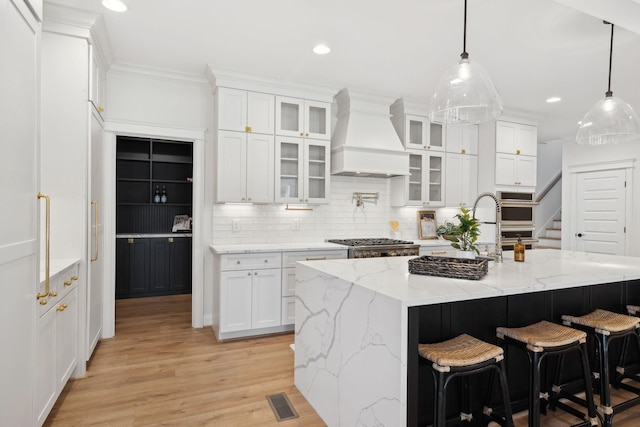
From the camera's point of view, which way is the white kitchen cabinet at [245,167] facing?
toward the camera

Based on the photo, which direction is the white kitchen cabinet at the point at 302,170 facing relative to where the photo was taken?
toward the camera

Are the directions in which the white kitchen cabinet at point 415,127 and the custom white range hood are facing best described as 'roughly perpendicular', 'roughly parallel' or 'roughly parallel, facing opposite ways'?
roughly parallel

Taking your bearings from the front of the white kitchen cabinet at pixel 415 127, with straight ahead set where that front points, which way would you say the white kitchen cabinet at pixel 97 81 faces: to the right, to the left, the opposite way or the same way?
to the left

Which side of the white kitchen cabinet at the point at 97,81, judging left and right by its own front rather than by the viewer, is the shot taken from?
right

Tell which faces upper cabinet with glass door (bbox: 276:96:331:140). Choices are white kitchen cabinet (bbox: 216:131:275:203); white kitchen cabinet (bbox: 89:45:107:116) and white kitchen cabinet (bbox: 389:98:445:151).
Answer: white kitchen cabinet (bbox: 89:45:107:116)

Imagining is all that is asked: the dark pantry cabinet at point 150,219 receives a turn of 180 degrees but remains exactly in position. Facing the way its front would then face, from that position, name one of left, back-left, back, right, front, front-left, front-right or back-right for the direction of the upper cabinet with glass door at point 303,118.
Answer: back-right

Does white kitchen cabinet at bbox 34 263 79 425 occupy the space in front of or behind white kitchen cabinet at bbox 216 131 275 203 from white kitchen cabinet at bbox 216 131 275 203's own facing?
in front

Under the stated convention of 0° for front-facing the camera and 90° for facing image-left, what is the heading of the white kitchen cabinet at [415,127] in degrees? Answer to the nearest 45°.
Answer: approximately 315°

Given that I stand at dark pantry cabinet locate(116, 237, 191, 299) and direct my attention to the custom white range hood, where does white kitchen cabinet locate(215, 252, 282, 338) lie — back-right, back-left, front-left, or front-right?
front-right

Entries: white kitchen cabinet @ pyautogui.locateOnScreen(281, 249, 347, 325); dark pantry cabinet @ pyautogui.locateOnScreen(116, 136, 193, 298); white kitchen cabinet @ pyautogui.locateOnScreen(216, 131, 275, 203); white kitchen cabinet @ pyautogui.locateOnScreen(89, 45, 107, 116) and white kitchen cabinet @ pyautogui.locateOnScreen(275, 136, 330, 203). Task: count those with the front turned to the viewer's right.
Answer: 1

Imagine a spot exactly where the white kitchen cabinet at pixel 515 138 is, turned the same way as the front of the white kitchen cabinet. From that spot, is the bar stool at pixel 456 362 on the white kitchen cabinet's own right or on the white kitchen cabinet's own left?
on the white kitchen cabinet's own right

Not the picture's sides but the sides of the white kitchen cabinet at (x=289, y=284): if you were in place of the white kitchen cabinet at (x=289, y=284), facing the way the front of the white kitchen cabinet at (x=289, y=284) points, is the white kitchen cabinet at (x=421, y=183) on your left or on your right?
on your left

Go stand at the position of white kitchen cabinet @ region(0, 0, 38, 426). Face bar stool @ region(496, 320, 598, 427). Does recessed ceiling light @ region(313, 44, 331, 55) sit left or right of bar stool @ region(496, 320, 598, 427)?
left

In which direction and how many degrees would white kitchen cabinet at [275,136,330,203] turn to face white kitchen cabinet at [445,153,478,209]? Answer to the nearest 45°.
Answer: approximately 90° to its left

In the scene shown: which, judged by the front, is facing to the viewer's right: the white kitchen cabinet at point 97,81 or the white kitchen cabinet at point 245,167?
the white kitchen cabinet at point 97,81

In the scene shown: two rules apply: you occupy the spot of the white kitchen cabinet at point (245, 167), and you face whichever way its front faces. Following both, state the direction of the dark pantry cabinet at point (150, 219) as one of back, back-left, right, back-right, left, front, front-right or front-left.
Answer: back-right

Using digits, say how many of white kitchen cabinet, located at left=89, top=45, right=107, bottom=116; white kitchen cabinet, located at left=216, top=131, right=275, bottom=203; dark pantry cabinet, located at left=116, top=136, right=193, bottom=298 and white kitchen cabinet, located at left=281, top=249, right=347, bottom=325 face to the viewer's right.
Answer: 1

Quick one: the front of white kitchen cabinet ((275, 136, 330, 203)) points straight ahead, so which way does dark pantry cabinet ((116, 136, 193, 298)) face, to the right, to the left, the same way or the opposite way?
the same way
